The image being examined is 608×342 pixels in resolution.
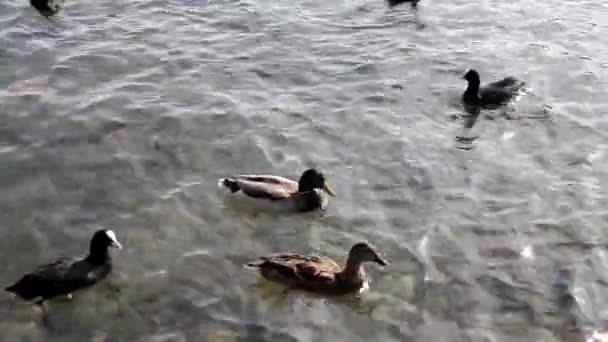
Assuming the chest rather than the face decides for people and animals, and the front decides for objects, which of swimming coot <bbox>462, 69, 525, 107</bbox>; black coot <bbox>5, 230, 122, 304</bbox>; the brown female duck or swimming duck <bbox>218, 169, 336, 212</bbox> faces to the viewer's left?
swimming coot <bbox>462, 69, 525, 107</bbox>

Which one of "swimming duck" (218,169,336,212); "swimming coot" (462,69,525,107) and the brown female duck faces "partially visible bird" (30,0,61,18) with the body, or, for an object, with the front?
"swimming coot" (462,69,525,107)

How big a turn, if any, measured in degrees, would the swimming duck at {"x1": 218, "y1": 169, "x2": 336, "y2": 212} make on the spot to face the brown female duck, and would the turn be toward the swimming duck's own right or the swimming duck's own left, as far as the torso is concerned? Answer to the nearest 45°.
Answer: approximately 90° to the swimming duck's own right

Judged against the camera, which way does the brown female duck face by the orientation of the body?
to the viewer's right

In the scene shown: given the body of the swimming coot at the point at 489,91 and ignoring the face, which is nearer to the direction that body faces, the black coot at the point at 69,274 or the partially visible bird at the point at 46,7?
the partially visible bird

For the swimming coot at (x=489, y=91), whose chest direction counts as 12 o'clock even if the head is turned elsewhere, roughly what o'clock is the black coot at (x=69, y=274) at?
The black coot is roughly at 10 o'clock from the swimming coot.

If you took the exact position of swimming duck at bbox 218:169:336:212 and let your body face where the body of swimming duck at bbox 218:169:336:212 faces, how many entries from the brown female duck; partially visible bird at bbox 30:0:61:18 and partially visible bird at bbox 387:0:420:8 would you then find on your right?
1

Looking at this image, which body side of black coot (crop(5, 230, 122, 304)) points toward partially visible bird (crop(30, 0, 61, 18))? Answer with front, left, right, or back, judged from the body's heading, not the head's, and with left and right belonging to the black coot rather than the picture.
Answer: left

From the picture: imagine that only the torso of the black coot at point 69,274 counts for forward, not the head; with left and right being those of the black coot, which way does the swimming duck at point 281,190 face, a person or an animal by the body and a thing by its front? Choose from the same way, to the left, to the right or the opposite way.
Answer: the same way

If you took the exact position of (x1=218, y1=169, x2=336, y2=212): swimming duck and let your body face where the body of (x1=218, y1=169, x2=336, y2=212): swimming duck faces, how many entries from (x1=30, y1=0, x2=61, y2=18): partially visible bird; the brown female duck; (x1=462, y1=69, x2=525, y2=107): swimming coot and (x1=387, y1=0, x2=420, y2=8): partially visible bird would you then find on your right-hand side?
1

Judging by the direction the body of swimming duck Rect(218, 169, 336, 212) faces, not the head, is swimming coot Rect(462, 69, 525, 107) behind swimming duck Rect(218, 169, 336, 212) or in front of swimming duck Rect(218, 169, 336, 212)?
in front

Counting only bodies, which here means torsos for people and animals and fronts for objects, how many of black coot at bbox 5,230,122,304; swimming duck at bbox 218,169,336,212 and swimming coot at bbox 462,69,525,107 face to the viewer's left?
1

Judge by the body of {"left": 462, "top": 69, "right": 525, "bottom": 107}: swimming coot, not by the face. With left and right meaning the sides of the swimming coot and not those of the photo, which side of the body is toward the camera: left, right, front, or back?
left

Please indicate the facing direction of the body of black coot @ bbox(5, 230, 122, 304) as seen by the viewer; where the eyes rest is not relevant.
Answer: to the viewer's right

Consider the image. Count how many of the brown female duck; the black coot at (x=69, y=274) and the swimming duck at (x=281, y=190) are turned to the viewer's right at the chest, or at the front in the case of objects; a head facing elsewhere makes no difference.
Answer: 3

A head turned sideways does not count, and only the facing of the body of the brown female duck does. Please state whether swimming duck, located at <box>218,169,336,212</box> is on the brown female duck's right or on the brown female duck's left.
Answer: on the brown female duck's left

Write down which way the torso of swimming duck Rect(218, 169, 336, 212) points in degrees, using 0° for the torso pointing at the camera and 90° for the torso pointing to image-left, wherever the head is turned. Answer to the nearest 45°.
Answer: approximately 270°

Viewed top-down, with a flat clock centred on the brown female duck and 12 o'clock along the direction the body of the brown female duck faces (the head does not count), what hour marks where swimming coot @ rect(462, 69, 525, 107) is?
The swimming coot is roughly at 10 o'clock from the brown female duck.

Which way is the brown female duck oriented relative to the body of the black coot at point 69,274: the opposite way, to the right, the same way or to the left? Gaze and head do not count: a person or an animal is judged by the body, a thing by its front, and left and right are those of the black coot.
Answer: the same way

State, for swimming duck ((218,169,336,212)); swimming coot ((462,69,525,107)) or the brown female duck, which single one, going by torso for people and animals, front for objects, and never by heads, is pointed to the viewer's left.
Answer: swimming coot ((462,69,525,107))

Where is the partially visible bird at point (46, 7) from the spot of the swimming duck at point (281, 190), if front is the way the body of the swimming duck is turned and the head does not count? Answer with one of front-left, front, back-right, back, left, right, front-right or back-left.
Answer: back-left
